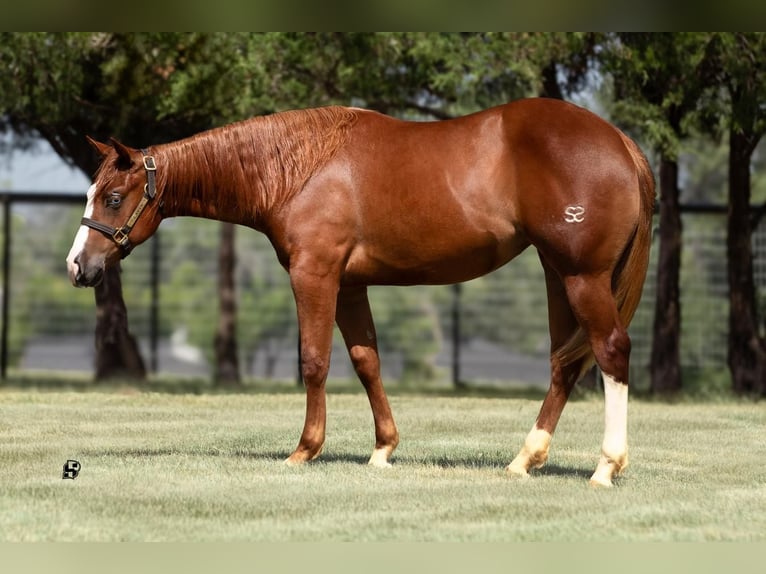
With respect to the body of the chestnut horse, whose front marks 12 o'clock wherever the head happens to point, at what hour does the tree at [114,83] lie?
The tree is roughly at 2 o'clock from the chestnut horse.

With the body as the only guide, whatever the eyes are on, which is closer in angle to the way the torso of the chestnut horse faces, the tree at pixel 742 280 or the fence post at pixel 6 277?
the fence post

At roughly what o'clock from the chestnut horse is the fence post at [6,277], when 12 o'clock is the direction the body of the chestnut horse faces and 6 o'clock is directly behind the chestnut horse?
The fence post is roughly at 2 o'clock from the chestnut horse.

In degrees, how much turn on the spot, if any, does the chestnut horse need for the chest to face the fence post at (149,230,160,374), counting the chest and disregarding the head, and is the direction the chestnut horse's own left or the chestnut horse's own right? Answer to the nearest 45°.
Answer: approximately 90° to the chestnut horse's own right

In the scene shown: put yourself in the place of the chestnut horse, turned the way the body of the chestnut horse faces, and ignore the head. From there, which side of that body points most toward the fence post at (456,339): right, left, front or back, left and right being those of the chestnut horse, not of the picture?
right

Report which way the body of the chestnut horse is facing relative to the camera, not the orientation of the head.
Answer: to the viewer's left

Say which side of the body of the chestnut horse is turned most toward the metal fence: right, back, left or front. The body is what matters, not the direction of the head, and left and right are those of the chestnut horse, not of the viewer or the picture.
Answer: right

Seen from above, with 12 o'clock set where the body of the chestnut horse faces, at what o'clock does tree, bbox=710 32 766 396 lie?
The tree is roughly at 4 o'clock from the chestnut horse.

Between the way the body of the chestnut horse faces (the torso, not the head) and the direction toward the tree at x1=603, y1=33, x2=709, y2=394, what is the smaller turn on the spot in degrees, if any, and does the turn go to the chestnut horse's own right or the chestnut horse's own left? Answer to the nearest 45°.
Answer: approximately 135° to the chestnut horse's own right
